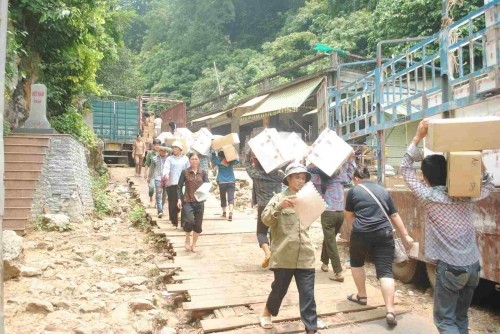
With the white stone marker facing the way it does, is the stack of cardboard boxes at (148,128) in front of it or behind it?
behind

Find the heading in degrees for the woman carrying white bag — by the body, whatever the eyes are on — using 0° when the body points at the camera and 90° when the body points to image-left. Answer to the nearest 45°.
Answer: approximately 0°

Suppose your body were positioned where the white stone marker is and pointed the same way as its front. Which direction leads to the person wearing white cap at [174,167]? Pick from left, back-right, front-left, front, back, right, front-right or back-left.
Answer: front-left

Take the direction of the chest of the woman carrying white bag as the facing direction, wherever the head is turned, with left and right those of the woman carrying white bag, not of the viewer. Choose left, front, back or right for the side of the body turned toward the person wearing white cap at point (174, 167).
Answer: back

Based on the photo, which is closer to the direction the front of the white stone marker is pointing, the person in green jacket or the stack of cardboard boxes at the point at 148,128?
the person in green jacket

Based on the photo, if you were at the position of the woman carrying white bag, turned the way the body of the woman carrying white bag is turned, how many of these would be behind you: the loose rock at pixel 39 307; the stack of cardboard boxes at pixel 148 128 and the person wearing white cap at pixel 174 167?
2

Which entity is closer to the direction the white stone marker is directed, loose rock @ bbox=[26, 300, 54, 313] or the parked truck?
the loose rock

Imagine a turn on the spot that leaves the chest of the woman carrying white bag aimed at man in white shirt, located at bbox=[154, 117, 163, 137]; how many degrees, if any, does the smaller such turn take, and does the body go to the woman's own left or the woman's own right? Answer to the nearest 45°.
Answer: approximately 180°

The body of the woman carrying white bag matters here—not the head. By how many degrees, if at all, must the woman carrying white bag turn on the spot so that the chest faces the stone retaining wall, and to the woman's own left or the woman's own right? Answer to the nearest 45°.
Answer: approximately 135° to the woman's own right
